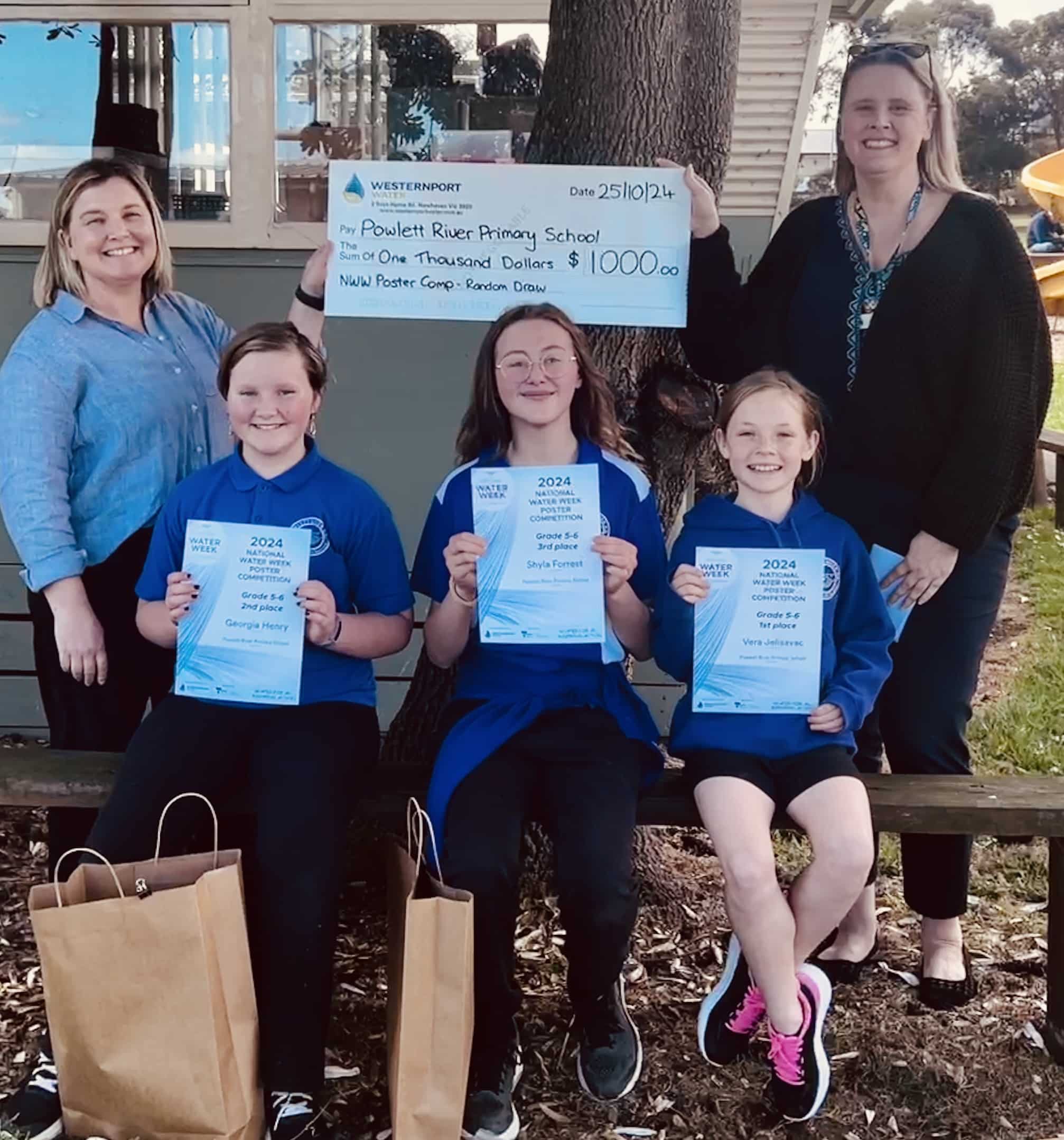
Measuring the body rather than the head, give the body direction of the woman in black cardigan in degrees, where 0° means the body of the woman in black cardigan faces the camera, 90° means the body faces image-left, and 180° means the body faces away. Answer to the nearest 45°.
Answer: approximately 45°

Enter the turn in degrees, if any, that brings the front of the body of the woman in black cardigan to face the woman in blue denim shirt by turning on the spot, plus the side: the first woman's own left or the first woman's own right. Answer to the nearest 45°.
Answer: approximately 45° to the first woman's own right

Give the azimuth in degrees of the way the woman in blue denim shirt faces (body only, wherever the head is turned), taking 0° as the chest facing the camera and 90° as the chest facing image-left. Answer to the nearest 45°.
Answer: approximately 315°

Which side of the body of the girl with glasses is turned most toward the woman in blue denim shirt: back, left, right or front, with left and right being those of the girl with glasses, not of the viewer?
right

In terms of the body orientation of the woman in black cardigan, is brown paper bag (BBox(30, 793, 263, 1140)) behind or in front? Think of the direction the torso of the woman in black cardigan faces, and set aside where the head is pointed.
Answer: in front

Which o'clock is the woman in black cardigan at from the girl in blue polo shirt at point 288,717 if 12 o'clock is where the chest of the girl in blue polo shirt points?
The woman in black cardigan is roughly at 9 o'clock from the girl in blue polo shirt.

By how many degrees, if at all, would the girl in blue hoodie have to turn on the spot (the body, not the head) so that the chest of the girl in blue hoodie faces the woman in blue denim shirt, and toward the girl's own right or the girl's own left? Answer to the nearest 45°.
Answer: approximately 90° to the girl's own right

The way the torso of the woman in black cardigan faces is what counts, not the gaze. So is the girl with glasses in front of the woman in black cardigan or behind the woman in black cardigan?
in front
